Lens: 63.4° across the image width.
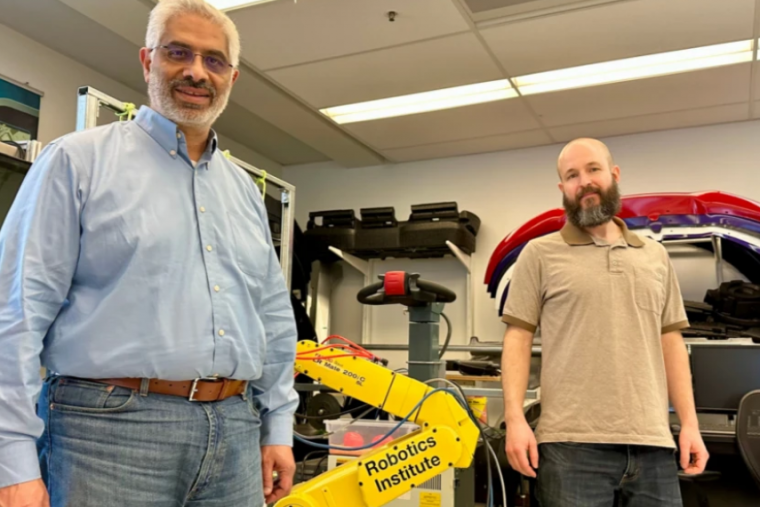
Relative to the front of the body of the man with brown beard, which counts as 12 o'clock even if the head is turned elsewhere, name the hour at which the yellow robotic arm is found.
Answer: The yellow robotic arm is roughly at 3 o'clock from the man with brown beard.

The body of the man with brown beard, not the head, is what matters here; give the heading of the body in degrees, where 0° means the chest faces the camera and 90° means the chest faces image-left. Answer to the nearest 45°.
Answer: approximately 0°

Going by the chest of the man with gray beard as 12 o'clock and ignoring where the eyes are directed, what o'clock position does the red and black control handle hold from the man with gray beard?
The red and black control handle is roughly at 9 o'clock from the man with gray beard.
